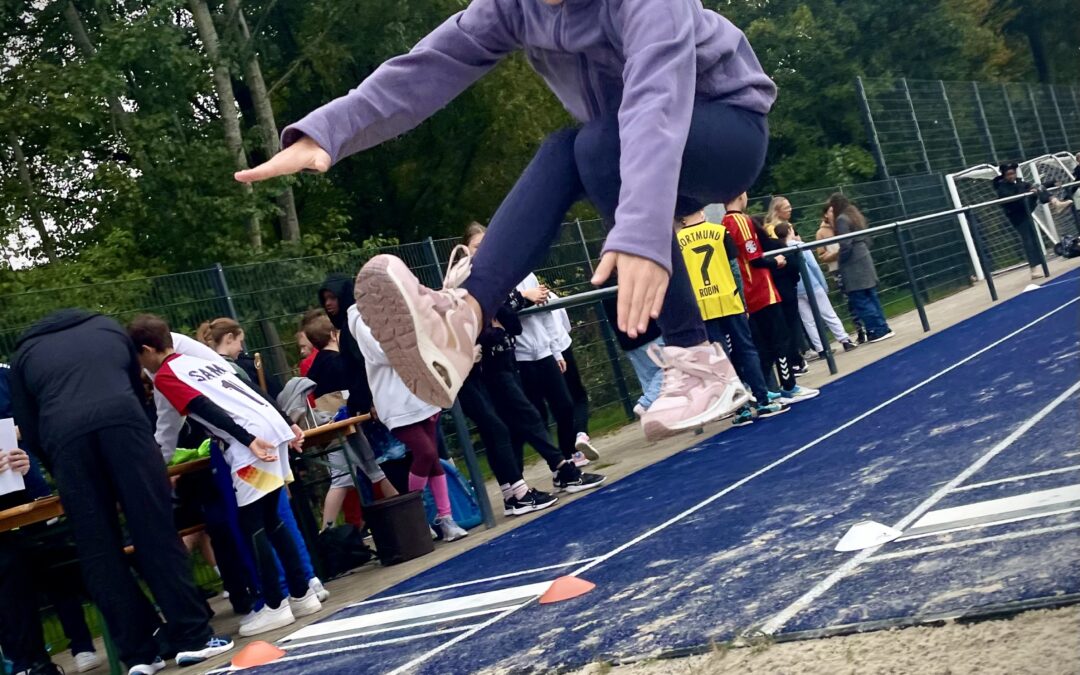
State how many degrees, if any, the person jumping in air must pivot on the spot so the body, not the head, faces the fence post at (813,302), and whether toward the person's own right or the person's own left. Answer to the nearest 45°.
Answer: approximately 135° to the person's own right

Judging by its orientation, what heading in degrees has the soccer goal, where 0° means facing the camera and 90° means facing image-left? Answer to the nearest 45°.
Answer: approximately 45°

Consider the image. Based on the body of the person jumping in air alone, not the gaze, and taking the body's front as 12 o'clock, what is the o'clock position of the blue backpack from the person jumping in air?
The blue backpack is roughly at 4 o'clock from the person jumping in air.

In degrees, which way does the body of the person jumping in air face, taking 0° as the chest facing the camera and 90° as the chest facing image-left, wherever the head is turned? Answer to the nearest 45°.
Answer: approximately 45°

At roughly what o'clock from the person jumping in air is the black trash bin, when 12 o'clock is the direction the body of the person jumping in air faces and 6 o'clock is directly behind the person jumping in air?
The black trash bin is roughly at 4 o'clock from the person jumping in air.

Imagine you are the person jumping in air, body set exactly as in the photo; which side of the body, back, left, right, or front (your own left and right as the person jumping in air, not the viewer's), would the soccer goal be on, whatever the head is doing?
back

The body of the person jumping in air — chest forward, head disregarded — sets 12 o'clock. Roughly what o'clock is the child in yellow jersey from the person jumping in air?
The child in yellow jersey is roughly at 5 o'clock from the person jumping in air.

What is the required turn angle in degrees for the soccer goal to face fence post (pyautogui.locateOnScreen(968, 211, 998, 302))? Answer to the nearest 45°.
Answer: approximately 45° to its left

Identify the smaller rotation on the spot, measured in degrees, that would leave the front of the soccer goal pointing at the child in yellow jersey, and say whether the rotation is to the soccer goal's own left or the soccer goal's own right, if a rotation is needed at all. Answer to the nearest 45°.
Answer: approximately 45° to the soccer goal's own left

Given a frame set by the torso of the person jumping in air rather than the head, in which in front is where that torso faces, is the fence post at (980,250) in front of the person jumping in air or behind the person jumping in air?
behind

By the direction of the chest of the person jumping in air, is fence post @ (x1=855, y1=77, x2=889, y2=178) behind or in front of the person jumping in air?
behind

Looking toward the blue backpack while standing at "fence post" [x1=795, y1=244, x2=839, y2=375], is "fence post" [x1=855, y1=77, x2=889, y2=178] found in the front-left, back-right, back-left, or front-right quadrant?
back-right
